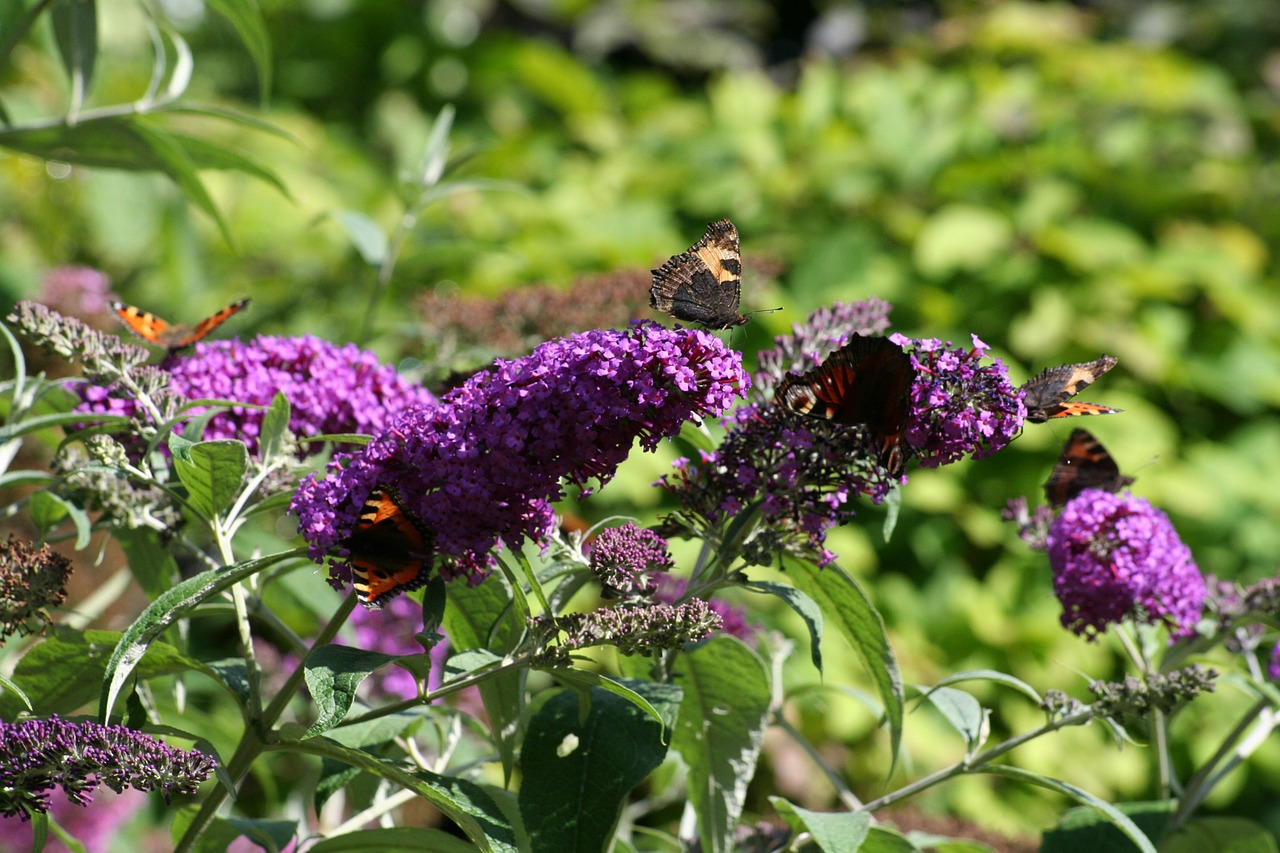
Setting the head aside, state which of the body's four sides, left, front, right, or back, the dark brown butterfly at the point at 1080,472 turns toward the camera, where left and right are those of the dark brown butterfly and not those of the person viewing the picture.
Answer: right

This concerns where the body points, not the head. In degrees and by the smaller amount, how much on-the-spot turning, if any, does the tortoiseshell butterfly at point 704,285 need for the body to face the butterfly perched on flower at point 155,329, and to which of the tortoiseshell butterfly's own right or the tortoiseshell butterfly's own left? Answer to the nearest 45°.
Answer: approximately 135° to the tortoiseshell butterfly's own left

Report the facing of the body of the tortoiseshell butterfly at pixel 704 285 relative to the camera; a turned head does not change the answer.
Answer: to the viewer's right

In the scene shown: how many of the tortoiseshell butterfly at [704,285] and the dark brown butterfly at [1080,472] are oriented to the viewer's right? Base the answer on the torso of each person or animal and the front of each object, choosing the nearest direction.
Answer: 2

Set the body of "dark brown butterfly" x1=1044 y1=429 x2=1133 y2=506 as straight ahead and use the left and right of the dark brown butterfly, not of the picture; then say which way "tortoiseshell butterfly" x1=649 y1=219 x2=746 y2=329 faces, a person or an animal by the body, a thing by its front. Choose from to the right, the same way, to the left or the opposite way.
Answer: the same way

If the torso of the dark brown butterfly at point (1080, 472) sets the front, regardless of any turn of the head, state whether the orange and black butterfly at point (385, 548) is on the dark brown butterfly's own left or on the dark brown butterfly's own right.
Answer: on the dark brown butterfly's own right

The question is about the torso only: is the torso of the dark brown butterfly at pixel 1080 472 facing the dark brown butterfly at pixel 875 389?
no
